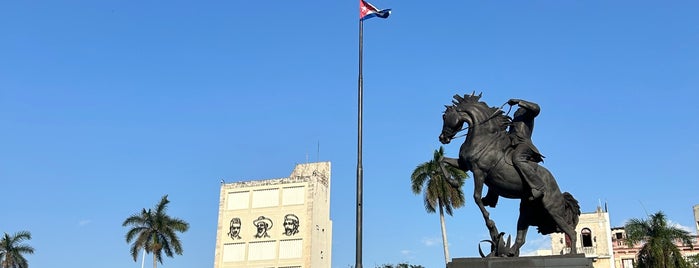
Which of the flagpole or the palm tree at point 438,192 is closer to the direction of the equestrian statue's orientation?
the flagpole

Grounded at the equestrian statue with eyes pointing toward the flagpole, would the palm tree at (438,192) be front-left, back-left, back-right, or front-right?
front-right

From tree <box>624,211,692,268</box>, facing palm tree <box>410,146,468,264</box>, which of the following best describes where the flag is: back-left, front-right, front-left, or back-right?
front-left

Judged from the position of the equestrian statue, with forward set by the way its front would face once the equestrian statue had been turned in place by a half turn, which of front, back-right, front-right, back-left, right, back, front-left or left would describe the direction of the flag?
back-left

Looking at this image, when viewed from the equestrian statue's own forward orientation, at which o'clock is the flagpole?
The flagpole is roughly at 1 o'clock from the equestrian statue.

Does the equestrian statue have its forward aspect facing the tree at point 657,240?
no

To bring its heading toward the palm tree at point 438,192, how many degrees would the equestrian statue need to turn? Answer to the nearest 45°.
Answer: approximately 90° to its right

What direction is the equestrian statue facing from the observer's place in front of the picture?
facing to the left of the viewer
